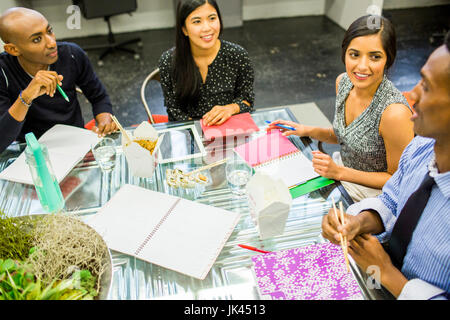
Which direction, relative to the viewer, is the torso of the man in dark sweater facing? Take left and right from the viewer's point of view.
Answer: facing the viewer and to the right of the viewer

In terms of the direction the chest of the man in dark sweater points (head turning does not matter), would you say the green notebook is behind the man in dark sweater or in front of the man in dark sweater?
in front

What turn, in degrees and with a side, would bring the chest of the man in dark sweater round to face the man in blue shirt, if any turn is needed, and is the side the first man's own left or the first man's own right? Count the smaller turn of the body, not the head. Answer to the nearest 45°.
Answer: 0° — they already face them

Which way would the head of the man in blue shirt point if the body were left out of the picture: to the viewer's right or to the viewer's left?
to the viewer's left

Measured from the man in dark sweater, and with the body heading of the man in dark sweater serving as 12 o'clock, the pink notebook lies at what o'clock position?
The pink notebook is roughly at 12 o'clock from the man in dark sweater.

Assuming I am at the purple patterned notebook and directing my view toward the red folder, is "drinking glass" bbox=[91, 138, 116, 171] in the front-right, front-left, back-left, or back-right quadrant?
front-left

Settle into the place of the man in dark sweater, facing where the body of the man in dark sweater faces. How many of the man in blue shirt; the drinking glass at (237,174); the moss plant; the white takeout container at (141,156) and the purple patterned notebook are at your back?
0

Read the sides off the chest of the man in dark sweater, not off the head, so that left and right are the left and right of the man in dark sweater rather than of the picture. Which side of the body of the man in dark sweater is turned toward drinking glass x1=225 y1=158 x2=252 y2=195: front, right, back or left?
front

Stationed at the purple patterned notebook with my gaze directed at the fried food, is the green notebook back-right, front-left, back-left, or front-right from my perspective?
front-right

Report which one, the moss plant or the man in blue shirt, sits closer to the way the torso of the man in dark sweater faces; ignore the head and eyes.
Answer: the man in blue shirt

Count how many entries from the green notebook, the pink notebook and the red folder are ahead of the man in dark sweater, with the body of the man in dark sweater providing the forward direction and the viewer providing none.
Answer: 3

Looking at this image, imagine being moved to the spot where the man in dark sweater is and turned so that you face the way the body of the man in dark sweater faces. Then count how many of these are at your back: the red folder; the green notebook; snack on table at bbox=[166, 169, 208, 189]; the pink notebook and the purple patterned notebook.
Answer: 0

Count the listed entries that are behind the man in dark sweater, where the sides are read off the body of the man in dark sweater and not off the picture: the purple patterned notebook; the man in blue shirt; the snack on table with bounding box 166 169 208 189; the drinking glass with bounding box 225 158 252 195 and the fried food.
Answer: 0

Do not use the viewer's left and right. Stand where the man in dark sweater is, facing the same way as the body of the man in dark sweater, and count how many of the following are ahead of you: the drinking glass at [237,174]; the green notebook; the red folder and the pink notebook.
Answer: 4

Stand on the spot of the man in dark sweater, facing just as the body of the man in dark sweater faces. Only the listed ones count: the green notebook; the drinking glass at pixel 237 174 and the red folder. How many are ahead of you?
3

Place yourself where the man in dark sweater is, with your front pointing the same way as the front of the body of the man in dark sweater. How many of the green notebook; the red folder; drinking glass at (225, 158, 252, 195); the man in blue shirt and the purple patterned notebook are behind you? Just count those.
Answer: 0
